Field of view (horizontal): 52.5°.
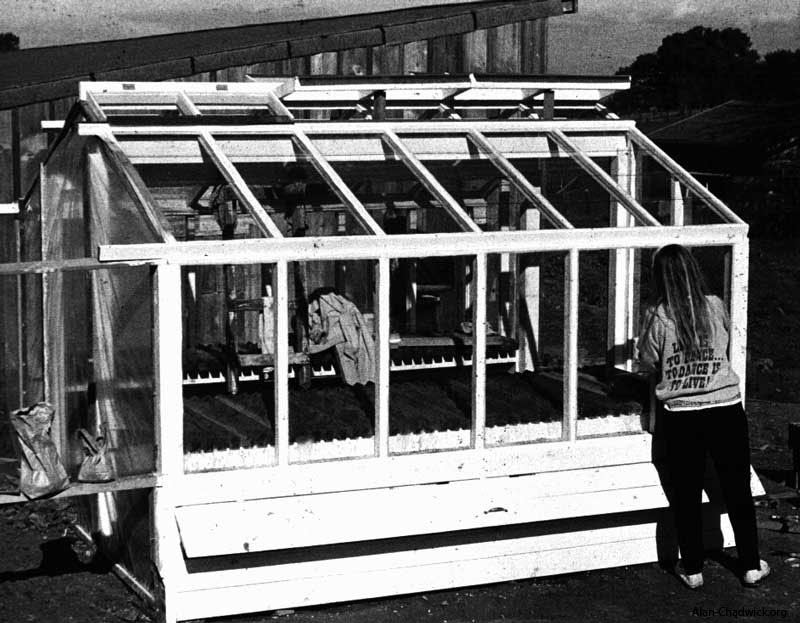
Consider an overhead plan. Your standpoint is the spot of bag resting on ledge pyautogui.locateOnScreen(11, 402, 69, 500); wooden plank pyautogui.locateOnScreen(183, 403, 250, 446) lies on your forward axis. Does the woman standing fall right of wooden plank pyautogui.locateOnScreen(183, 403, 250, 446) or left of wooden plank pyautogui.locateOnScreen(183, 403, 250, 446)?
right

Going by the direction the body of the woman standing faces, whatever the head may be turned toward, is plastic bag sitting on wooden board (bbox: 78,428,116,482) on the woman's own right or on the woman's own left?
on the woman's own left

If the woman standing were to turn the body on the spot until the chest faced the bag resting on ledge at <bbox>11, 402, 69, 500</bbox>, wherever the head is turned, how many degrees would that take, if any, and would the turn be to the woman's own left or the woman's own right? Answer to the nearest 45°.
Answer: approximately 135° to the woman's own left

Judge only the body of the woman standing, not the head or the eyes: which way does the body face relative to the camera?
away from the camera

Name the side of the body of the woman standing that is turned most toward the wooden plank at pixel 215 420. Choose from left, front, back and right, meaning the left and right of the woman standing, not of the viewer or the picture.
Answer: left
